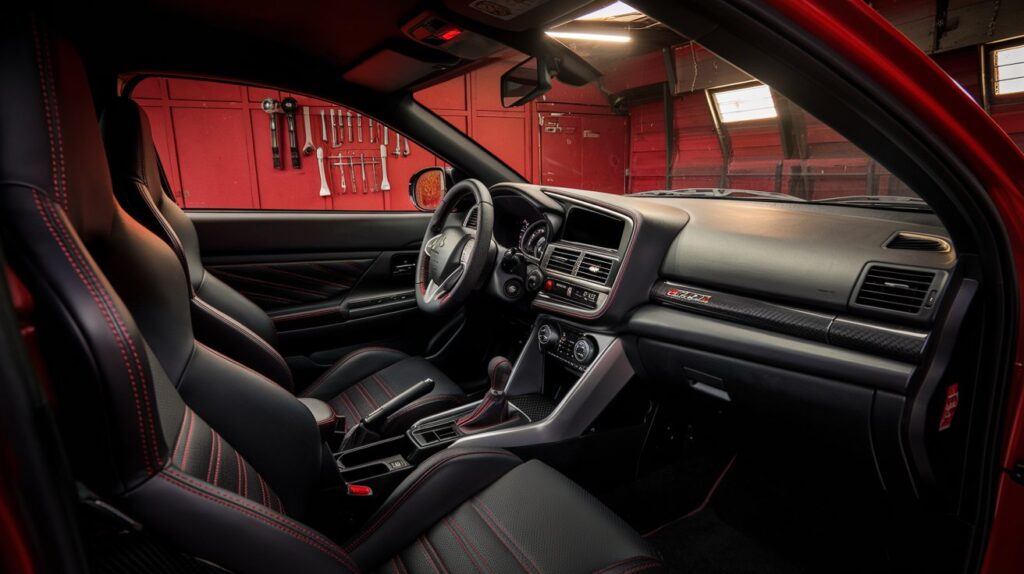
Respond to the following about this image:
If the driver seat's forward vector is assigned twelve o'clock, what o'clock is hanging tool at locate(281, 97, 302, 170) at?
The hanging tool is roughly at 9 o'clock from the driver seat.

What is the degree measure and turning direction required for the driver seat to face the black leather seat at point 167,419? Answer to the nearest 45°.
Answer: approximately 90° to its right

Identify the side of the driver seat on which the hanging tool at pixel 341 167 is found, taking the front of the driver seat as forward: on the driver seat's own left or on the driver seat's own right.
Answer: on the driver seat's own left

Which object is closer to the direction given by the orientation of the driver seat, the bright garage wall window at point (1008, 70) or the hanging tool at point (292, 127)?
the bright garage wall window

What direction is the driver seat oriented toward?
to the viewer's right

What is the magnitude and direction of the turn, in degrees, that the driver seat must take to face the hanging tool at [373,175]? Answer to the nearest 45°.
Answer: approximately 90° to its left

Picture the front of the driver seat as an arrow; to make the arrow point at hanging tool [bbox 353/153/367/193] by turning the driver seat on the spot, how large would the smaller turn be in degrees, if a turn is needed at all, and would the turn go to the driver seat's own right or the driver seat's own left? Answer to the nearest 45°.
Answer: approximately 90° to the driver seat's own left

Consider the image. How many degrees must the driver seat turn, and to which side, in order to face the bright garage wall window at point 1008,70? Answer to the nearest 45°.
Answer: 0° — it already faces it

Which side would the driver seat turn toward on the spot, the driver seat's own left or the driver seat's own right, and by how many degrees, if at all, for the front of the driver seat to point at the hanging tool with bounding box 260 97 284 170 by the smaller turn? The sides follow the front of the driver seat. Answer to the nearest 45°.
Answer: approximately 90° to the driver seat's own left

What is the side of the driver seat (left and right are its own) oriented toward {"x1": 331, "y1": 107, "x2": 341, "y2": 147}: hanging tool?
left

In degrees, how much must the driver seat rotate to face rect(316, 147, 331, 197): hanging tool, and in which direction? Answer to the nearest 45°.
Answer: approximately 90° to its left
